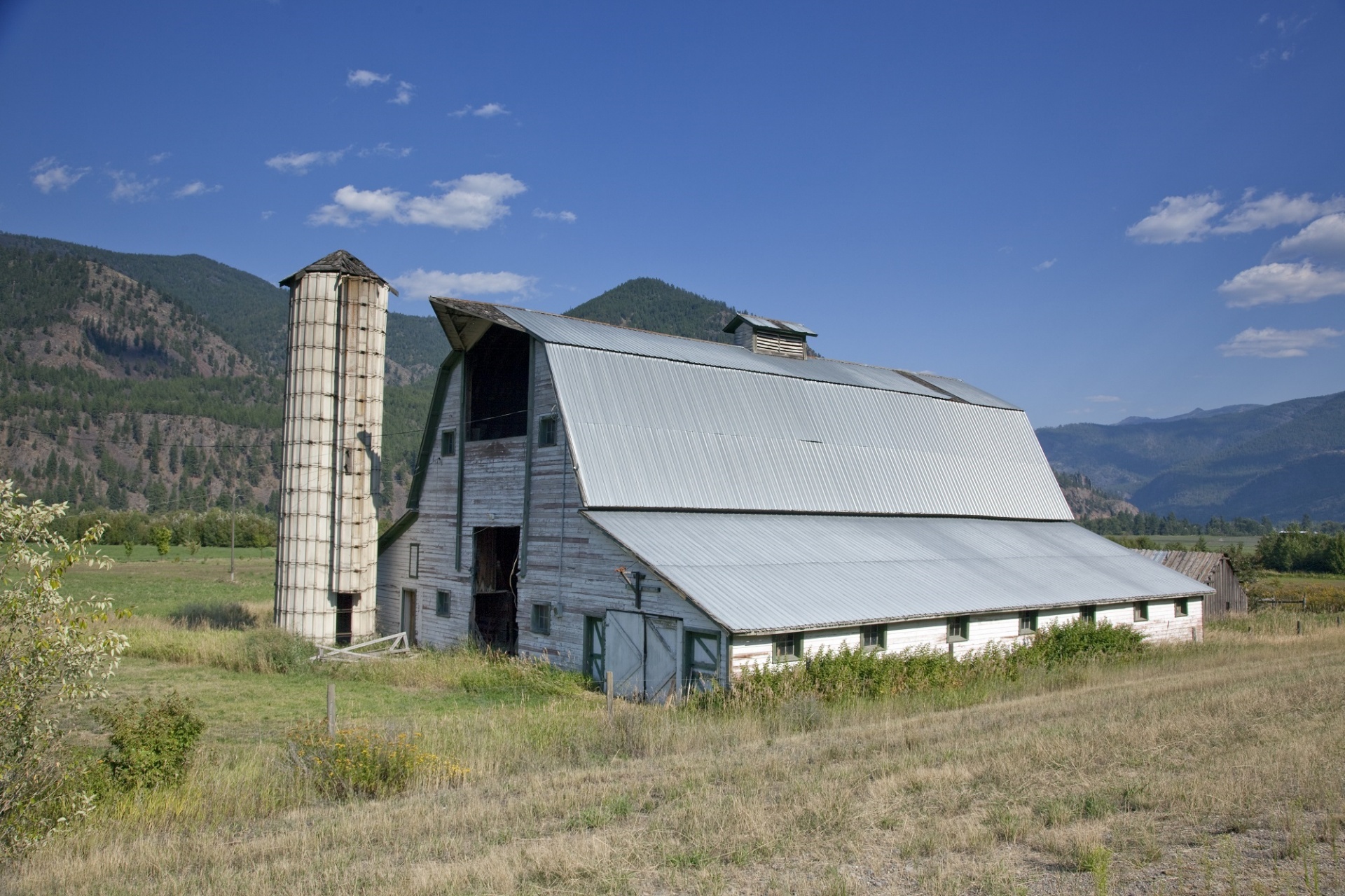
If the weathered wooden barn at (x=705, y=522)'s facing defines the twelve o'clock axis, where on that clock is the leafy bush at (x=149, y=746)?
The leafy bush is roughly at 11 o'clock from the weathered wooden barn.

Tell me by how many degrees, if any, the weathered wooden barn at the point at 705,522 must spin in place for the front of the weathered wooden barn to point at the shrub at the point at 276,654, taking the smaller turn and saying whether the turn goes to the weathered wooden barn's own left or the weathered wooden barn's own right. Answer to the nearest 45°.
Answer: approximately 45° to the weathered wooden barn's own right

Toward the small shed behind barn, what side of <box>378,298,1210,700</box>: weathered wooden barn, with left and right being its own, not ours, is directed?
back

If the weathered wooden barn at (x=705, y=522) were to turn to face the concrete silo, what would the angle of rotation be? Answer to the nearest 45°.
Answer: approximately 45° to its right

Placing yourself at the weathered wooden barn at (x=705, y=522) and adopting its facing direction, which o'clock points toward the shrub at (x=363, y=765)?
The shrub is roughly at 11 o'clock from the weathered wooden barn.

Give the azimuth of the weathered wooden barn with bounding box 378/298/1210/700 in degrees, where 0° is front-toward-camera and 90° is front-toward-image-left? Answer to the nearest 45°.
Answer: approximately 45°

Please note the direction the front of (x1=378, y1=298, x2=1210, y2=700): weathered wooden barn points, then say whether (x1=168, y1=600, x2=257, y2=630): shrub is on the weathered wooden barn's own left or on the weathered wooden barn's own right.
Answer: on the weathered wooden barn's own right
